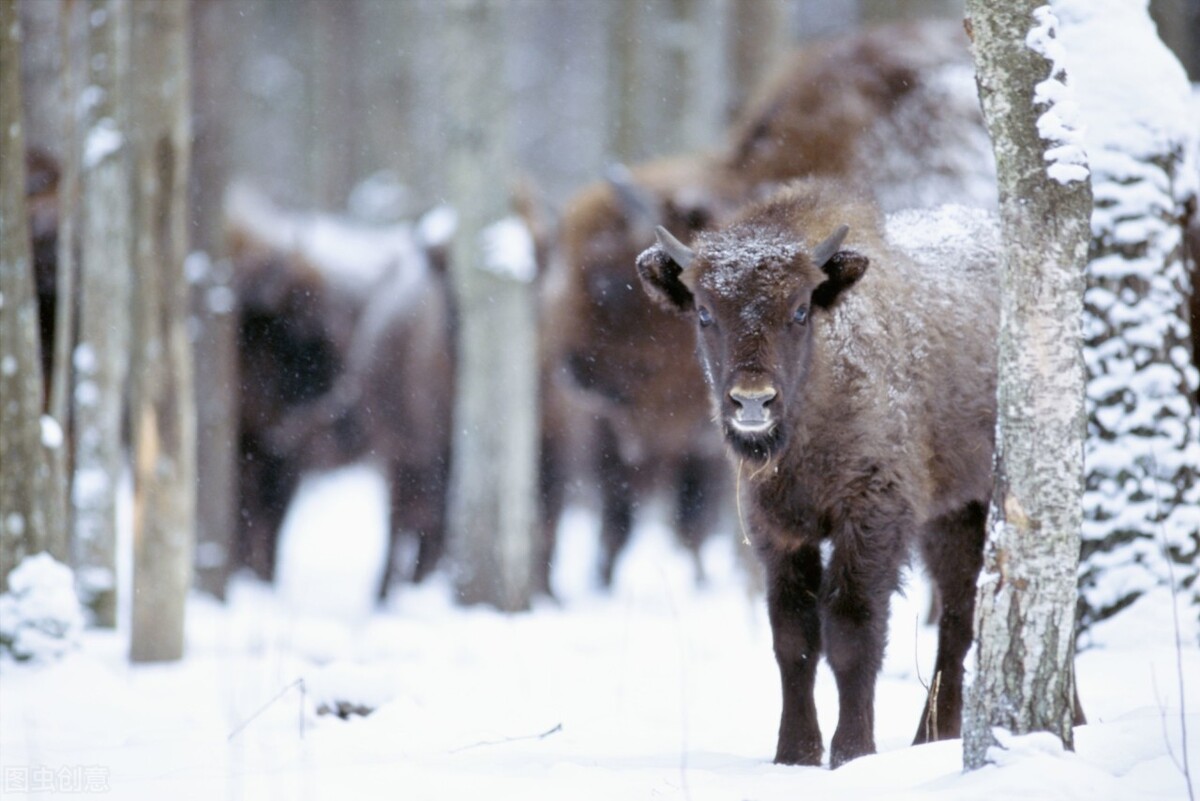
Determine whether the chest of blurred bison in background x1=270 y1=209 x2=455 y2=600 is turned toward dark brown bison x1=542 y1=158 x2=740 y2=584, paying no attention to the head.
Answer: no

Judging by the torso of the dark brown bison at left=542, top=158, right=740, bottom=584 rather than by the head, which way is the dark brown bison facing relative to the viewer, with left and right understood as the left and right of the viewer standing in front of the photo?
facing the viewer and to the left of the viewer

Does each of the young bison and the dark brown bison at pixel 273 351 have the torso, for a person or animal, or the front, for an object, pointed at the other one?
no

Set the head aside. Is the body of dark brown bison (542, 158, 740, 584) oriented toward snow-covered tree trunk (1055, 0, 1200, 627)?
no

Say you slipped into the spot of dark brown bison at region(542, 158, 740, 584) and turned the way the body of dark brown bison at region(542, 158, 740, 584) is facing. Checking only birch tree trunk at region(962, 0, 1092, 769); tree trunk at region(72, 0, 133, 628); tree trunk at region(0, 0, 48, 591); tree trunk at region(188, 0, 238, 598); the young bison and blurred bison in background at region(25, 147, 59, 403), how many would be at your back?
0

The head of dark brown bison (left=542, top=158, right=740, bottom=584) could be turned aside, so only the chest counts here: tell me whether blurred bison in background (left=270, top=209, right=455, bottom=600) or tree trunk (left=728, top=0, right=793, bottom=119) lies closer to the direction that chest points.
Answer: the blurred bison in background

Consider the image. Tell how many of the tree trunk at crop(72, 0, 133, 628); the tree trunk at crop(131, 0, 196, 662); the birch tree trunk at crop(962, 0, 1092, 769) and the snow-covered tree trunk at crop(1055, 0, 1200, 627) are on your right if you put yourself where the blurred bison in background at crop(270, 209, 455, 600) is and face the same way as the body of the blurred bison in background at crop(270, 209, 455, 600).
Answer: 0

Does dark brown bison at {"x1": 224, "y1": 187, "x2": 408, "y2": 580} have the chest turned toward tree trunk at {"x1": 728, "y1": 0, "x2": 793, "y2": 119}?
no

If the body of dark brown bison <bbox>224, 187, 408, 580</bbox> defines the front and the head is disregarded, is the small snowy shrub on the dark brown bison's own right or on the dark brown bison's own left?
on the dark brown bison's own left

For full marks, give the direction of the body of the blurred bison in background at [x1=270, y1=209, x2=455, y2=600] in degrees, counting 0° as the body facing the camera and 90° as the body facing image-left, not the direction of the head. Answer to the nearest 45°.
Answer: approximately 90°

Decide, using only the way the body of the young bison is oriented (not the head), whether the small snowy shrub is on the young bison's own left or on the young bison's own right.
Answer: on the young bison's own right

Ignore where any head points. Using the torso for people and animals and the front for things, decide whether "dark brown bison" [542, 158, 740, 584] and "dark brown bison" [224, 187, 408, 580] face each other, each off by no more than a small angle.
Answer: no

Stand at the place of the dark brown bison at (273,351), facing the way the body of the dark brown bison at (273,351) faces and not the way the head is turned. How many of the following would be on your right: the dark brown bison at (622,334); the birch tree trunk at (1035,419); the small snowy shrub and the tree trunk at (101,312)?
0
